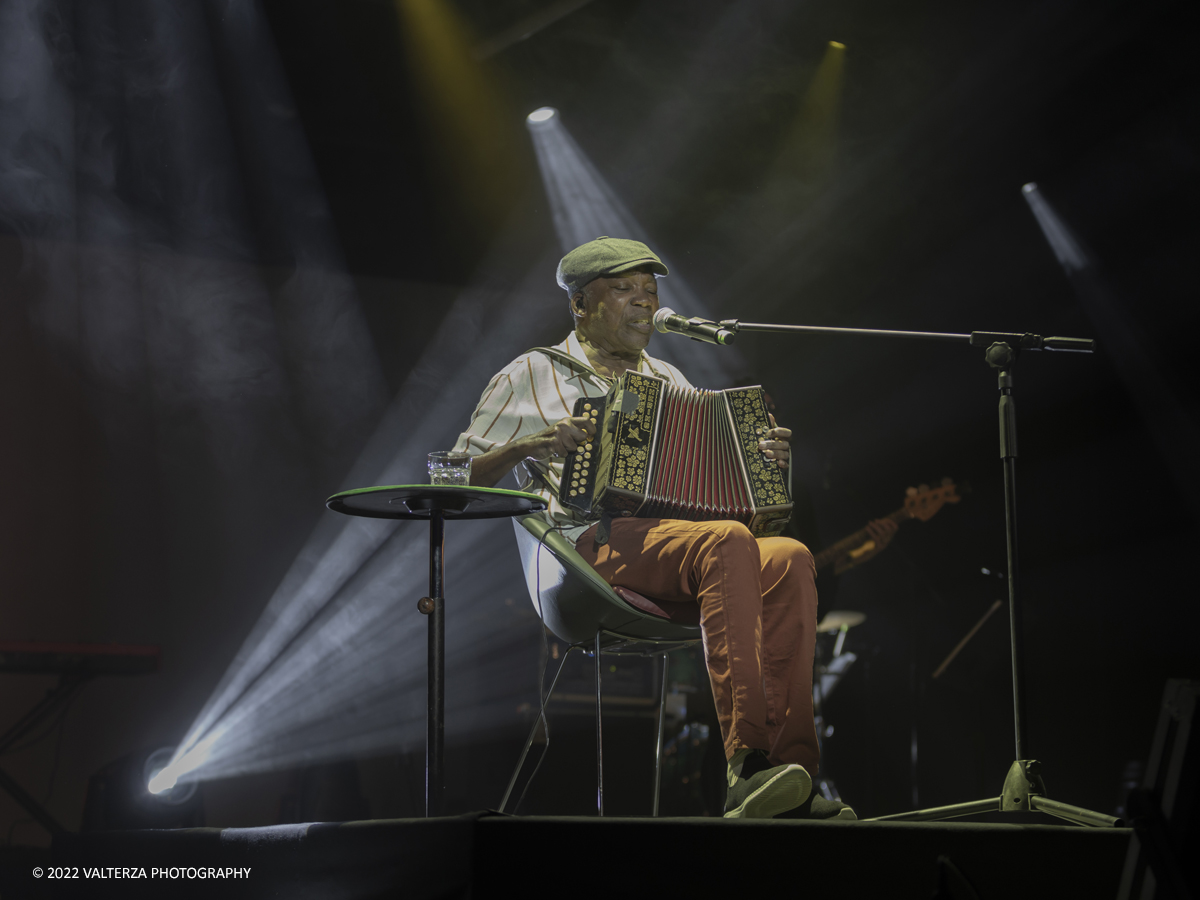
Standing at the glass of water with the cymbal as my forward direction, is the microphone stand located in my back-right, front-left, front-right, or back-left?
front-right

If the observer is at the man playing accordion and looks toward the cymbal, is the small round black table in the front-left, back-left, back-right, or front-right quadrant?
back-left

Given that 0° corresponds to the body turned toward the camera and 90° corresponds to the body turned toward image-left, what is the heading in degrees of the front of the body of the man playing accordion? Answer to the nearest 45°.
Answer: approximately 315°

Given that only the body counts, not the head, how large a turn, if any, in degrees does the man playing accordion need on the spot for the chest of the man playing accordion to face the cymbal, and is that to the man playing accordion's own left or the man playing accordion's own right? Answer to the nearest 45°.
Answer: approximately 135° to the man playing accordion's own left

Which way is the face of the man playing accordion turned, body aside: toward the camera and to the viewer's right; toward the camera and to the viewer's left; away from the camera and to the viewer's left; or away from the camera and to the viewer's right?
toward the camera and to the viewer's right

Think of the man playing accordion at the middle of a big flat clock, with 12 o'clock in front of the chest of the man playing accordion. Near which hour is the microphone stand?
The microphone stand is roughly at 11 o'clock from the man playing accordion.
